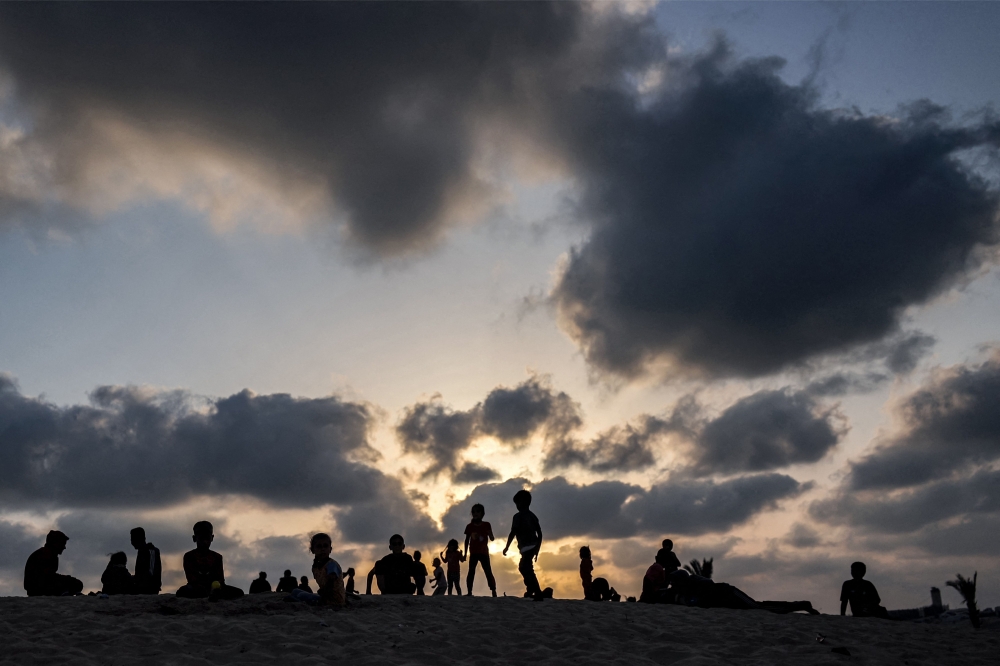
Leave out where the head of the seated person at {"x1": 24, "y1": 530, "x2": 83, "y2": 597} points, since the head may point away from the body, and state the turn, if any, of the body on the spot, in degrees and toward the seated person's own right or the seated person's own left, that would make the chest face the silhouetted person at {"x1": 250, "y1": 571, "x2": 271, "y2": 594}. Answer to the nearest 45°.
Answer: approximately 45° to the seated person's own left

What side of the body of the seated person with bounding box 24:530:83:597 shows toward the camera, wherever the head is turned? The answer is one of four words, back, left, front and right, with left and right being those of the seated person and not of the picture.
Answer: right

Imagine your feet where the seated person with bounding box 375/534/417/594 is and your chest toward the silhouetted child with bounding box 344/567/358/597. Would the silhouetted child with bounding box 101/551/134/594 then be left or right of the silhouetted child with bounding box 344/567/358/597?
left

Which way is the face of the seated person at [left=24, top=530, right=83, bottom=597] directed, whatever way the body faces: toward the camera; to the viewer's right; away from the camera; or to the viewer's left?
to the viewer's right

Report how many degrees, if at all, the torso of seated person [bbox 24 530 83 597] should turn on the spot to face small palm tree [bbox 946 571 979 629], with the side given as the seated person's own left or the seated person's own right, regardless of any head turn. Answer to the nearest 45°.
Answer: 0° — they already face it
